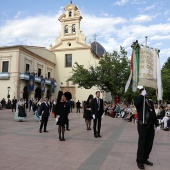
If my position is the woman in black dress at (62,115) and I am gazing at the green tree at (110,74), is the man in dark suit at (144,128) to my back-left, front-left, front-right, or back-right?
back-right

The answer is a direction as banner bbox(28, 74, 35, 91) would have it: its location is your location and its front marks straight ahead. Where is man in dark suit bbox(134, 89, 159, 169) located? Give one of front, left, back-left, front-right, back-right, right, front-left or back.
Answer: front-right

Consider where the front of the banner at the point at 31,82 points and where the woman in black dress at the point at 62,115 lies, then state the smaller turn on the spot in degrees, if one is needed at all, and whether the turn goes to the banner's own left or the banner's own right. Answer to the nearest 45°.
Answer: approximately 45° to the banner's own right

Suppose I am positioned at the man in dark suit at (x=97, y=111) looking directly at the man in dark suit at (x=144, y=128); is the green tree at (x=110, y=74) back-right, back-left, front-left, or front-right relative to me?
back-left

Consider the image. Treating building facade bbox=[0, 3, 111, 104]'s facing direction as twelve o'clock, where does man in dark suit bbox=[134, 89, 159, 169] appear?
The man in dark suit is roughly at 12 o'clock from the building facade.

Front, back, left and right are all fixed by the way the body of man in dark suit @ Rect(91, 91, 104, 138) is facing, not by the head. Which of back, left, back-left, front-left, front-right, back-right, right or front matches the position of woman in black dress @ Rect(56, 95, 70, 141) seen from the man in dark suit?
front-right

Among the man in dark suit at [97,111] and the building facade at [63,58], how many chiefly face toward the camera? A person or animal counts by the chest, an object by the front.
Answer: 2

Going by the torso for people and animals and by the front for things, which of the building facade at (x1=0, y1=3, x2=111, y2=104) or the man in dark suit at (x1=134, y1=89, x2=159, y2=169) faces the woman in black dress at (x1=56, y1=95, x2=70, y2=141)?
the building facade

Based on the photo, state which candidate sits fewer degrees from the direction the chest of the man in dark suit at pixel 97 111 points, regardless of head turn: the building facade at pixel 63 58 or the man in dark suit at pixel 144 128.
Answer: the man in dark suit
